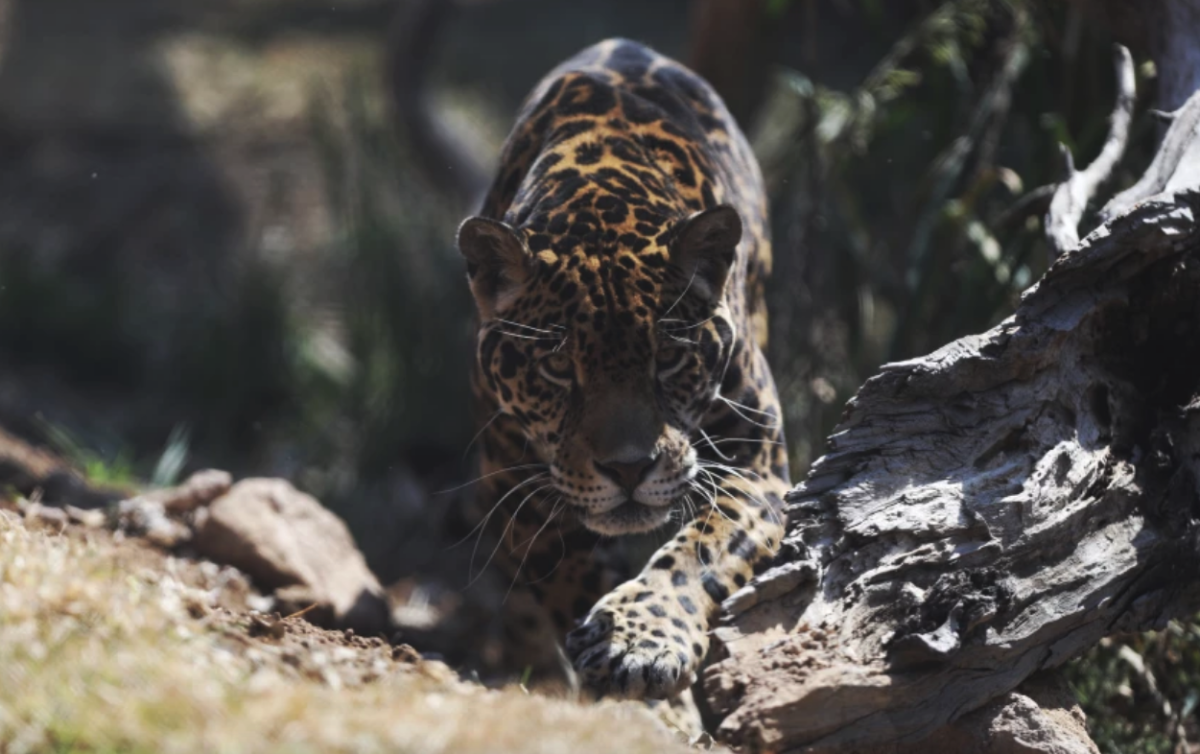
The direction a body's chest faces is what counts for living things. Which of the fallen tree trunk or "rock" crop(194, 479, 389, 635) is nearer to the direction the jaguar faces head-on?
the fallen tree trunk

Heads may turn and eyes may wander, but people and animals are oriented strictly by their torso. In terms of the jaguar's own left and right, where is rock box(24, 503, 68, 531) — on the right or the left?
on its right

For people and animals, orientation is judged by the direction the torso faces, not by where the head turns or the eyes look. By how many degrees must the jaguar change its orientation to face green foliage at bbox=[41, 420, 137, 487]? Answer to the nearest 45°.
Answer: approximately 135° to its right

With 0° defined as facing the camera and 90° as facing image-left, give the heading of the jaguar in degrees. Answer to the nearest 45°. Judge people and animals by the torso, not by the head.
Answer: approximately 0°

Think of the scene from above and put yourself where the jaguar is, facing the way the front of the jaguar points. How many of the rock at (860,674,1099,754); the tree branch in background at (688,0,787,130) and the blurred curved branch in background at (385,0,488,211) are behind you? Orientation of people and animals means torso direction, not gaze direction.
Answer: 2

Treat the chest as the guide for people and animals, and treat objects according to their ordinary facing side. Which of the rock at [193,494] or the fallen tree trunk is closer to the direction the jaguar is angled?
the fallen tree trunk

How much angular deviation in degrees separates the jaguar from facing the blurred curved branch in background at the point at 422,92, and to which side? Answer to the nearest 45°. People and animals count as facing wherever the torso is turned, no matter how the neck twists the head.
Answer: approximately 180°

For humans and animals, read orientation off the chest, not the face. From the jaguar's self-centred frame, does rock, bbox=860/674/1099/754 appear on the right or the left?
on its left

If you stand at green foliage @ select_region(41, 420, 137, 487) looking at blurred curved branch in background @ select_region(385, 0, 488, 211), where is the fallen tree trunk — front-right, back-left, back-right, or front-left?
back-right
